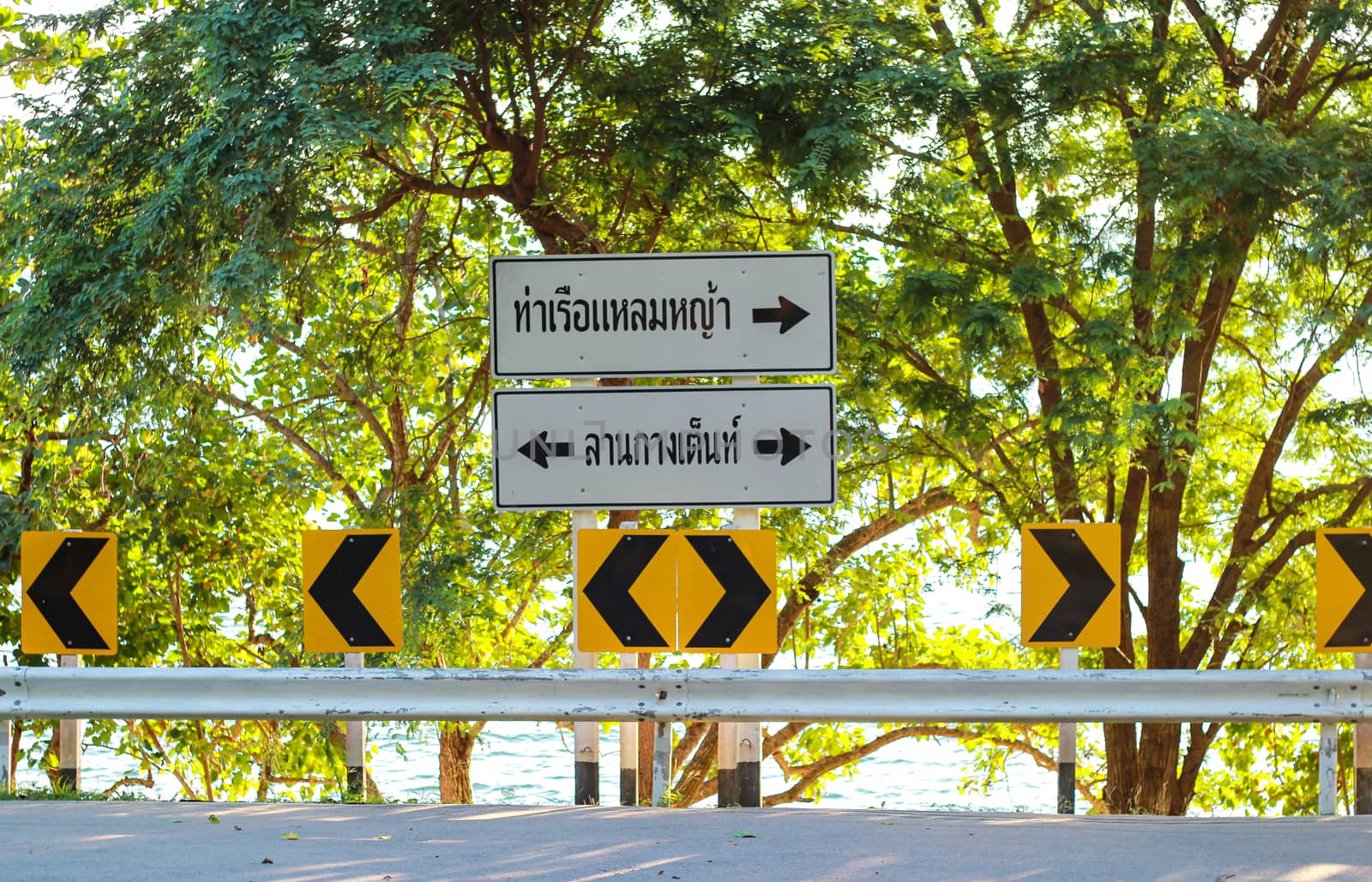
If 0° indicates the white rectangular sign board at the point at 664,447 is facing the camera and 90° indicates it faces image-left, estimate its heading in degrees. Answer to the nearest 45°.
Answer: approximately 0°

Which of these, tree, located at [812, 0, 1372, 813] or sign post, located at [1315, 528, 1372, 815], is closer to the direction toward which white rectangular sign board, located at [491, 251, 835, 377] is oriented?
the sign post

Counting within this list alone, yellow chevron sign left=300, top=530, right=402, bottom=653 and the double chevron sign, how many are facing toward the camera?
2

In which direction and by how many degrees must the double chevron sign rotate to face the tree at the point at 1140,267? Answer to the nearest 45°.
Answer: approximately 135° to its left

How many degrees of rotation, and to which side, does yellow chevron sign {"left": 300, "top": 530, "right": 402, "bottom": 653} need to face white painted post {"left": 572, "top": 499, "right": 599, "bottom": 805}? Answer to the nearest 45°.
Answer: approximately 90° to its left

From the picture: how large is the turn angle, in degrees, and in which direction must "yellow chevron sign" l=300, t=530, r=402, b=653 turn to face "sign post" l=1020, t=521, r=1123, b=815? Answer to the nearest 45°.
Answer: approximately 90° to its left
